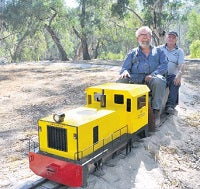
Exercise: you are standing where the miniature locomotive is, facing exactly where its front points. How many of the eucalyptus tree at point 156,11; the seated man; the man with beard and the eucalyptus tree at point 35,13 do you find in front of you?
0

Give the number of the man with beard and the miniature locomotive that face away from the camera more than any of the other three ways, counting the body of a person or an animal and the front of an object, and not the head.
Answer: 0

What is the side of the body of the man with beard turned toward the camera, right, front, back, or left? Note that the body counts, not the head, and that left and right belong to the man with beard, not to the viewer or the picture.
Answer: front

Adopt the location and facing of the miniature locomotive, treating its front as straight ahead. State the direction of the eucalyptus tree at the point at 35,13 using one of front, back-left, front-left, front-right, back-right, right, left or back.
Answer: back-right

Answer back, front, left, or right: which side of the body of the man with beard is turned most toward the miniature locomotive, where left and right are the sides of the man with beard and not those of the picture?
front

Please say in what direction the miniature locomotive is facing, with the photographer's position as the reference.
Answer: facing the viewer and to the left of the viewer

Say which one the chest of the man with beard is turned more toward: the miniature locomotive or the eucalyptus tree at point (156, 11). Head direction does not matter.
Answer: the miniature locomotive

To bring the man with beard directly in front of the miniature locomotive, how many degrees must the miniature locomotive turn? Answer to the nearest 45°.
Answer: approximately 180°

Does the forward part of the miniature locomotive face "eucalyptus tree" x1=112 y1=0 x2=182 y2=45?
no

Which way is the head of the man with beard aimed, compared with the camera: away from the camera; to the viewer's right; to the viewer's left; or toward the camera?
toward the camera

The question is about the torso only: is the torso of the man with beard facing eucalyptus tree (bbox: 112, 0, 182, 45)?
no

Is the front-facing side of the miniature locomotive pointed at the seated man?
no

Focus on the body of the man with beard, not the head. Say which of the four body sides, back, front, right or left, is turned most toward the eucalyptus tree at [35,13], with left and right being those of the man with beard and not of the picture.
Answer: back

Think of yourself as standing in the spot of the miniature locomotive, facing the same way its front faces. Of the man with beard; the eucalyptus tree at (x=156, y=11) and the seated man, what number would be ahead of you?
0
